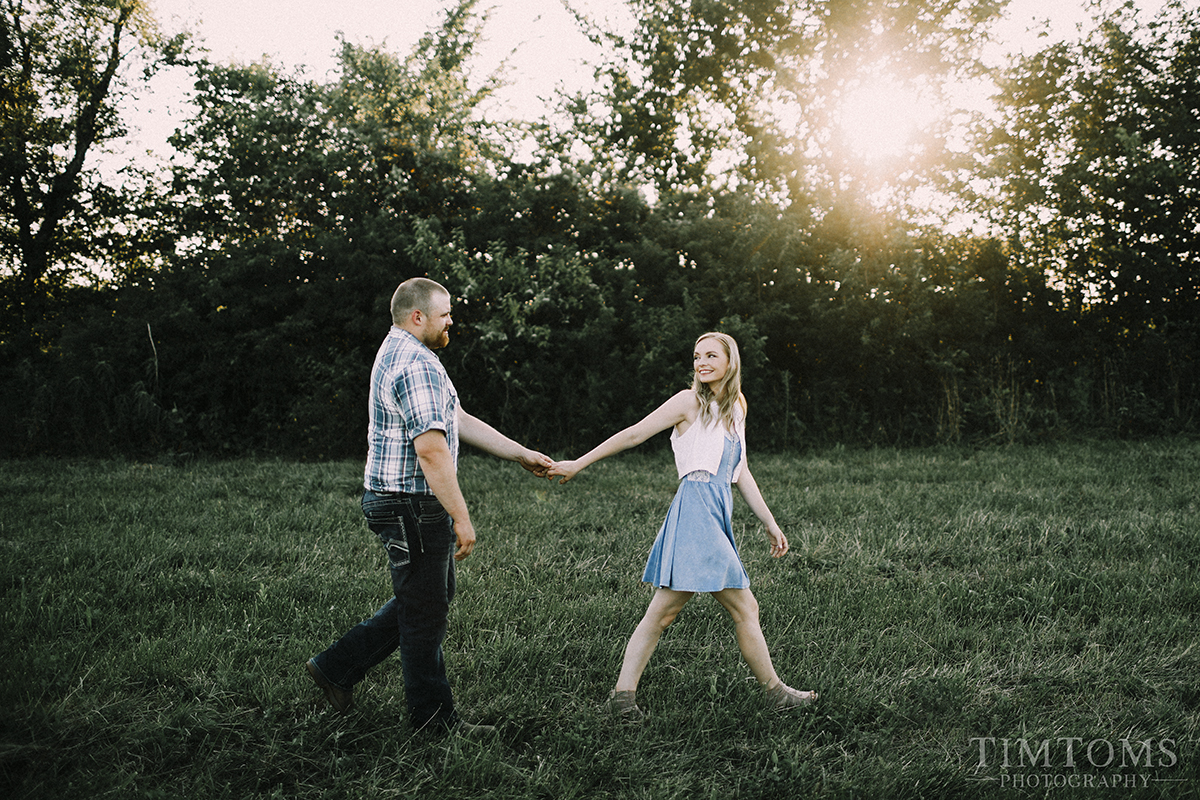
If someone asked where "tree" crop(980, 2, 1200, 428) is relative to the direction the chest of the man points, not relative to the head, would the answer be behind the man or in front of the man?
in front

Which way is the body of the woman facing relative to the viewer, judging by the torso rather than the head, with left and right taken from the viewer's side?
facing the viewer and to the right of the viewer

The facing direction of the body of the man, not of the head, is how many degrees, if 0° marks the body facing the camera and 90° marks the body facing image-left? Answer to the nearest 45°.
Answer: approximately 270°

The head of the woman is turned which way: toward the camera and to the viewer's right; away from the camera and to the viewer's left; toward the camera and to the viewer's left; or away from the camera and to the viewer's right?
toward the camera and to the viewer's left

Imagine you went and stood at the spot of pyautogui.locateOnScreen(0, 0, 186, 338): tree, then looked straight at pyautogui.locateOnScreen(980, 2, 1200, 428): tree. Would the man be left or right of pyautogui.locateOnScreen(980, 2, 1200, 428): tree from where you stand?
right

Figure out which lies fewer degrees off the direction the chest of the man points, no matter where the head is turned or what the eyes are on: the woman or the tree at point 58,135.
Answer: the woman

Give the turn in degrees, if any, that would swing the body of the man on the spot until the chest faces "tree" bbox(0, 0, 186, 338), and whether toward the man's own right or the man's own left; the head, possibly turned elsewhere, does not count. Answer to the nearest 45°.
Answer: approximately 135° to the man's own left

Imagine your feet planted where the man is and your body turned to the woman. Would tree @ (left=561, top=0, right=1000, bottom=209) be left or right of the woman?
left

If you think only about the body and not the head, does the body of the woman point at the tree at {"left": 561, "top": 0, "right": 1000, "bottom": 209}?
no

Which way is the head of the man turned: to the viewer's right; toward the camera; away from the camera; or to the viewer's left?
to the viewer's right

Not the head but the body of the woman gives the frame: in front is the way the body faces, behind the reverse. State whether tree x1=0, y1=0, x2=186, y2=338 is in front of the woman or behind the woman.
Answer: behind

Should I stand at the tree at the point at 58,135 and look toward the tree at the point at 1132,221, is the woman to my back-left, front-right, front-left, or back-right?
front-right

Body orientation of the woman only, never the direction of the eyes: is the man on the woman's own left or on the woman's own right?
on the woman's own right

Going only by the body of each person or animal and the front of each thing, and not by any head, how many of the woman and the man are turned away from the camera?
0

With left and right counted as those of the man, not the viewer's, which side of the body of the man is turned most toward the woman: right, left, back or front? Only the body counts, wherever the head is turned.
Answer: front

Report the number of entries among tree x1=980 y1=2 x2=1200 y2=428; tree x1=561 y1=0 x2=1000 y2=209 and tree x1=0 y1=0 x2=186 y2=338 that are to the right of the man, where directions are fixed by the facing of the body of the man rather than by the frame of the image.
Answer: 0
